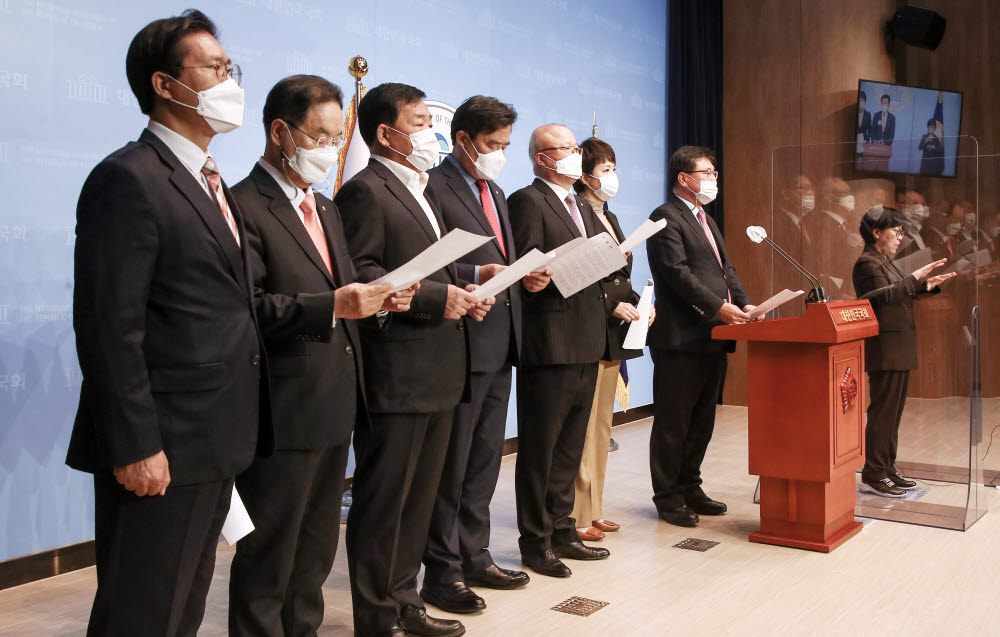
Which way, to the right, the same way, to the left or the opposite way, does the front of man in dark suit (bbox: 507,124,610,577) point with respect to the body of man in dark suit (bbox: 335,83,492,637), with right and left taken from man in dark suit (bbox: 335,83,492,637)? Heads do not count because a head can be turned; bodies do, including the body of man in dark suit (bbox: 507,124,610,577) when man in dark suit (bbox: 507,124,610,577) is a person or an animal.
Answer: the same way

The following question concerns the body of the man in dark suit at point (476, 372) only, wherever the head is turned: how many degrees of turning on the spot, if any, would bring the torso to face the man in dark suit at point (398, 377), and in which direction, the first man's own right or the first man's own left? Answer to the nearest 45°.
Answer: approximately 45° to the first man's own right

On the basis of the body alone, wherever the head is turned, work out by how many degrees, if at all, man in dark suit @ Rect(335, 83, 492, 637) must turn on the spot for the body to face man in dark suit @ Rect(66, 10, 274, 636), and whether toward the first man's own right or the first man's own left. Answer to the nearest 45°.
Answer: approximately 90° to the first man's own right

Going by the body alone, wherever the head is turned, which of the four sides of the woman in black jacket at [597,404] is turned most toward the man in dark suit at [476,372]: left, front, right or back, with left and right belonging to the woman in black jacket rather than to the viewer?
right

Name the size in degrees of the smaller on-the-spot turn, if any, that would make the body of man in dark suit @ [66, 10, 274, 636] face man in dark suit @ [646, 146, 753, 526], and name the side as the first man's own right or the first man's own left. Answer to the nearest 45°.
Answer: approximately 90° to the first man's own left

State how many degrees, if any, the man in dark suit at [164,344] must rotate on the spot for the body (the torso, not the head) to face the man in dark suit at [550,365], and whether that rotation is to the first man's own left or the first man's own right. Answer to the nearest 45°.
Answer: approximately 90° to the first man's own left

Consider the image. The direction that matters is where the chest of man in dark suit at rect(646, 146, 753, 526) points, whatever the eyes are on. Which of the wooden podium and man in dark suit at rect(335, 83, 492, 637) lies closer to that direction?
the wooden podium

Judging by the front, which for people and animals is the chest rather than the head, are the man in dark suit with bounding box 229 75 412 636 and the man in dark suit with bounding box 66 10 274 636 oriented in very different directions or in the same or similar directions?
same or similar directions

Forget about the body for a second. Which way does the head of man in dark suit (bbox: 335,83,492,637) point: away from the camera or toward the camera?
toward the camera

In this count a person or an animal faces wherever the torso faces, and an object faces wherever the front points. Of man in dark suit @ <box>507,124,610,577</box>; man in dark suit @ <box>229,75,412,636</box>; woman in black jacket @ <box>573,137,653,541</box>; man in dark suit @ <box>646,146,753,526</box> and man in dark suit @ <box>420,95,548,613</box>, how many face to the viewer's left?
0

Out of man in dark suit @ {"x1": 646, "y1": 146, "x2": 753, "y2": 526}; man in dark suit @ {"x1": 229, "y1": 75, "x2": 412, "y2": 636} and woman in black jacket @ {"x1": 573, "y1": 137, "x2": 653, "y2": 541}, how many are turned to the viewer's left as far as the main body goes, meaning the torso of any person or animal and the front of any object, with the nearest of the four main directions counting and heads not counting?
0

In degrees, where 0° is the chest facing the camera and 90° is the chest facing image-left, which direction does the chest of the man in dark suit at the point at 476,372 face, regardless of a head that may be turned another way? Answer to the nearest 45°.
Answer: approximately 315°

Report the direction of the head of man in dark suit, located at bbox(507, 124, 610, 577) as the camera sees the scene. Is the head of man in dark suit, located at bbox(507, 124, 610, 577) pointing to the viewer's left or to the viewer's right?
to the viewer's right

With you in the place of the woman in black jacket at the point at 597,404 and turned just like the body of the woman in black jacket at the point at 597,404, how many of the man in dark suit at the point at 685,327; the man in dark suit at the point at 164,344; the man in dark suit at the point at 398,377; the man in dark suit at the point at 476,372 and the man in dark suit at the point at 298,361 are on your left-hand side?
1

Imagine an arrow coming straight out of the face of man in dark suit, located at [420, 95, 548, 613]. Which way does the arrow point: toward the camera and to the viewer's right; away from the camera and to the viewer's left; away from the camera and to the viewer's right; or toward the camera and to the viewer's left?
toward the camera and to the viewer's right

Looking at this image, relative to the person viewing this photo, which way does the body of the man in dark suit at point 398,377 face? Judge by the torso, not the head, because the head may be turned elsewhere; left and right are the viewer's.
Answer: facing the viewer and to the right of the viewer

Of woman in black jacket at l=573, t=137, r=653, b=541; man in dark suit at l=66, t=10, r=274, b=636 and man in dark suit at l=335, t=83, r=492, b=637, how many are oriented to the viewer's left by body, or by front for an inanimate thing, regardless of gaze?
0

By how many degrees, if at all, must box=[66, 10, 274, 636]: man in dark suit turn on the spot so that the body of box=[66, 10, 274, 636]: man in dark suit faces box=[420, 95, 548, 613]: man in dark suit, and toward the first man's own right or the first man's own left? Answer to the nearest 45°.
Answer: approximately 90° to the first man's own left

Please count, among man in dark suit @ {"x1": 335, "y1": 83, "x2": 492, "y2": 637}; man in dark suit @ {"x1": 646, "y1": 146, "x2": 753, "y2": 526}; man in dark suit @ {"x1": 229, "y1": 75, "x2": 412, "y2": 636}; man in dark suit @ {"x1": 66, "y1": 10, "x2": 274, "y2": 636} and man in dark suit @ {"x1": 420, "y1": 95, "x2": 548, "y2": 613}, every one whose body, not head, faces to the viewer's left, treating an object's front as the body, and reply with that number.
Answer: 0
